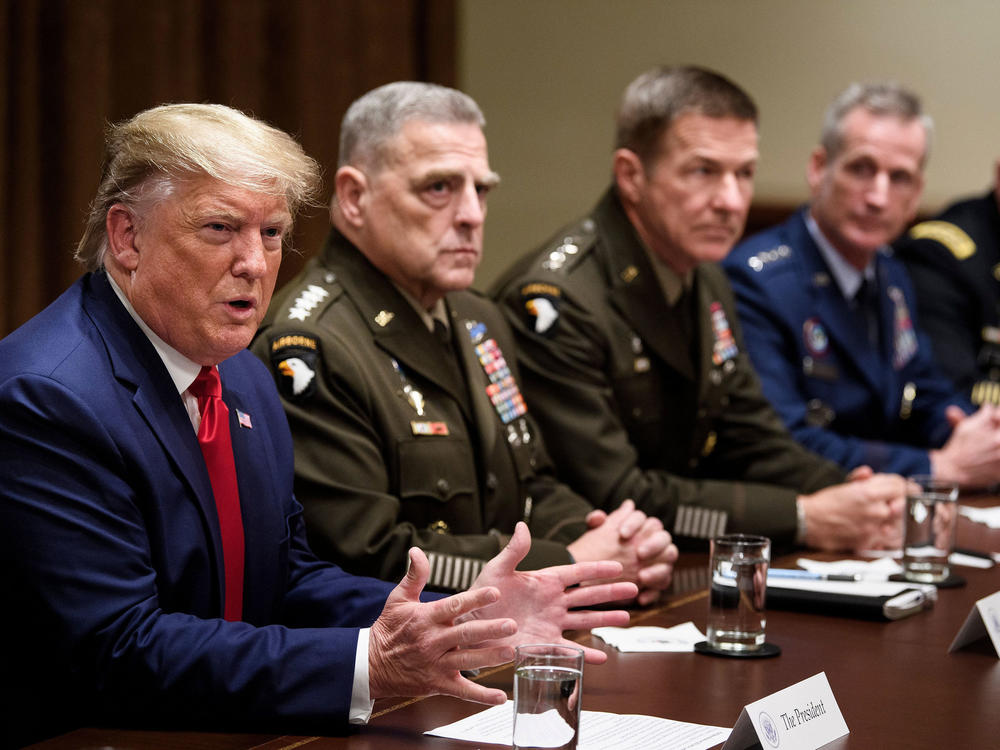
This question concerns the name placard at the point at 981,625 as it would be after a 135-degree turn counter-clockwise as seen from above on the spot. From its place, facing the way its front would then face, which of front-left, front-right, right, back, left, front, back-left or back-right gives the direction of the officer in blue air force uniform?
front

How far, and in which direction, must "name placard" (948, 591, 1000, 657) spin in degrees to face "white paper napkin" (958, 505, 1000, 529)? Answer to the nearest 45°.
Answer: approximately 135° to its left

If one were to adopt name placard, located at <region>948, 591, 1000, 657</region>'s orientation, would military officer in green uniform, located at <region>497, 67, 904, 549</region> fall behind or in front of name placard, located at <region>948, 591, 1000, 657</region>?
behind

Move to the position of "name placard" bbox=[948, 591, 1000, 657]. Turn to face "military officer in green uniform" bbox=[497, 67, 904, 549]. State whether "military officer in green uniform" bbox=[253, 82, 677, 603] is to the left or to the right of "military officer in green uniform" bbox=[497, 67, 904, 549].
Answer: left
